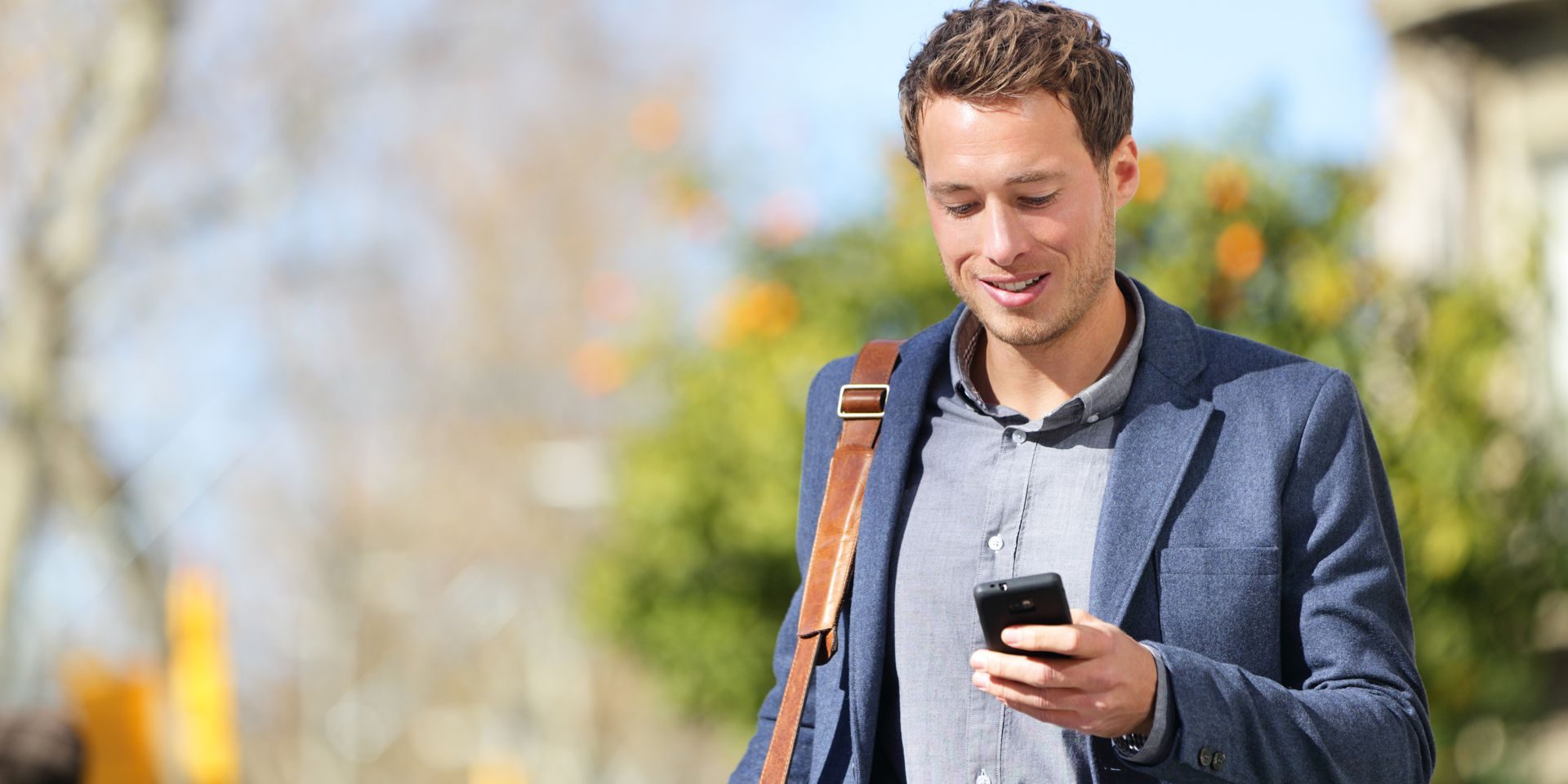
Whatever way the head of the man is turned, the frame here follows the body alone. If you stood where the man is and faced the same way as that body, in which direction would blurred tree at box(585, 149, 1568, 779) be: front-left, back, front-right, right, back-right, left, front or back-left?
back-right

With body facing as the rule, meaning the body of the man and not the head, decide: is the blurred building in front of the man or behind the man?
behind

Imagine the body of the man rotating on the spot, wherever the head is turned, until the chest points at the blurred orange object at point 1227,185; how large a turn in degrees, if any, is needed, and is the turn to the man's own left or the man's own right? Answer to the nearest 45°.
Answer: approximately 135° to the man's own right

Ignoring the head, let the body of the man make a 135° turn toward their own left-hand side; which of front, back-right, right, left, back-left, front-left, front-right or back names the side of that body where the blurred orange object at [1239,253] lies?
left

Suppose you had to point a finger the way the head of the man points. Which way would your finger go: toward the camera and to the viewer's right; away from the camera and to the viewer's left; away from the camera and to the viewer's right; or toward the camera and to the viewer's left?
toward the camera and to the viewer's left

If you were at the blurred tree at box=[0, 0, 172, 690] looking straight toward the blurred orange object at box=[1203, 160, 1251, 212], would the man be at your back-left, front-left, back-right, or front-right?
front-right

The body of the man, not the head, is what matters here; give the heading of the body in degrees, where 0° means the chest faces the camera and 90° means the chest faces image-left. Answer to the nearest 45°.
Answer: approximately 45°
